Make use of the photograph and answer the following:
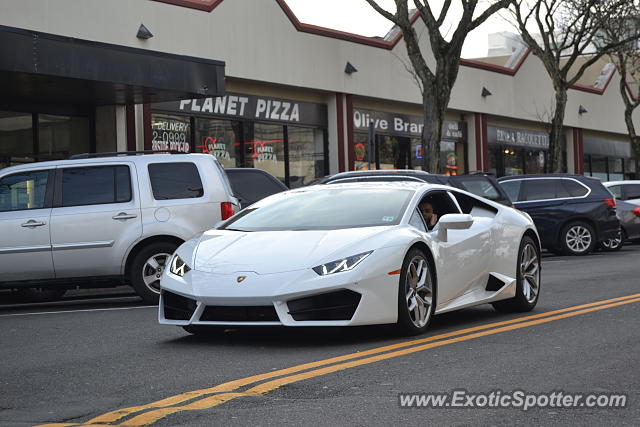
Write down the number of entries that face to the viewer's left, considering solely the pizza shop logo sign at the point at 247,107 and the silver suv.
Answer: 1

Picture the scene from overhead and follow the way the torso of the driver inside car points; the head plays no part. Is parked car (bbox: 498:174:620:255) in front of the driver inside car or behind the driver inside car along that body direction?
behind

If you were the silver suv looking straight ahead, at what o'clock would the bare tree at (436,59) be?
The bare tree is roughly at 4 o'clock from the silver suv.

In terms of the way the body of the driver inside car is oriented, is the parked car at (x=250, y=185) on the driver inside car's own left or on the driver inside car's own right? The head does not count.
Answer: on the driver inside car's own right

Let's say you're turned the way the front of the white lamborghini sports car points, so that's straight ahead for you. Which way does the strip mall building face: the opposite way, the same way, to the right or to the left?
to the left

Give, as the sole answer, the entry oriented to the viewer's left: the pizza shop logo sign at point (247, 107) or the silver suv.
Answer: the silver suv

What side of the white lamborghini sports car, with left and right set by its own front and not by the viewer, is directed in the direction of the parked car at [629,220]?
back

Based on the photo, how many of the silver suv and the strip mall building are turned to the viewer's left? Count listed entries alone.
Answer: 1

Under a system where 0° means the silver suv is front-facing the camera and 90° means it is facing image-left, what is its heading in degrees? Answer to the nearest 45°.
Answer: approximately 90°
